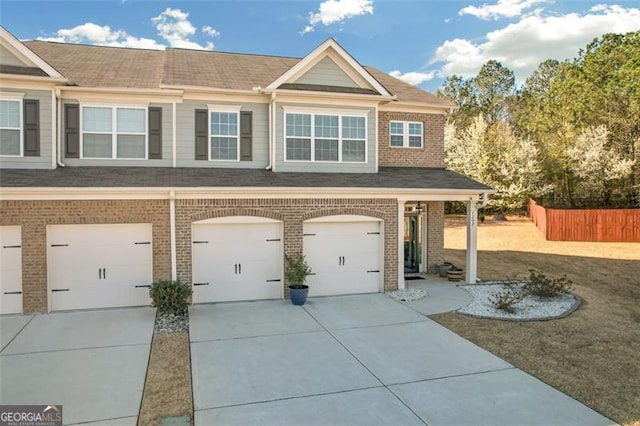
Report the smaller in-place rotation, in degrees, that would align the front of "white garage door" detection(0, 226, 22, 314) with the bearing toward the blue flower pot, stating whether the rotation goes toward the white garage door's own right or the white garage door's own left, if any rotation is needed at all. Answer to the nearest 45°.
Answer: approximately 45° to the white garage door's own left

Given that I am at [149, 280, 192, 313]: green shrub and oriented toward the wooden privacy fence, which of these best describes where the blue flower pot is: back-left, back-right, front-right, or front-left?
front-right

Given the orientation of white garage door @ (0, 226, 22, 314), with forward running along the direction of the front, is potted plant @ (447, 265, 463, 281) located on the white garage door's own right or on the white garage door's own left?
on the white garage door's own left

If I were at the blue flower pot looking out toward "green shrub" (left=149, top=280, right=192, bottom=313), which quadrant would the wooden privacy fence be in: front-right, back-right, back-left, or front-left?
back-right

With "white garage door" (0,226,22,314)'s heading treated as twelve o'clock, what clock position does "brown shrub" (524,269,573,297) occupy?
The brown shrub is roughly at 10 o'clock from the white garage door.

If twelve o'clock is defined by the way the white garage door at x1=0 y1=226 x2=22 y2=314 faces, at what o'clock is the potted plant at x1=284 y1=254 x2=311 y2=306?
The potted plant is roughly at 10 o'clock from the white garage door.

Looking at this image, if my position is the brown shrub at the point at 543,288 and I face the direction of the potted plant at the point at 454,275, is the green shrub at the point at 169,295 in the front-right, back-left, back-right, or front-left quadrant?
front-left

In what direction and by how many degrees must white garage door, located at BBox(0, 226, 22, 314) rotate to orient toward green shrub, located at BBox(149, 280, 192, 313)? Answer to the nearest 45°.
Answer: approximately 45° to its left

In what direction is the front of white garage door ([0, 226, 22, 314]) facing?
toward the camera

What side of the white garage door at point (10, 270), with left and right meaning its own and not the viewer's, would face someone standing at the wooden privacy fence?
left
